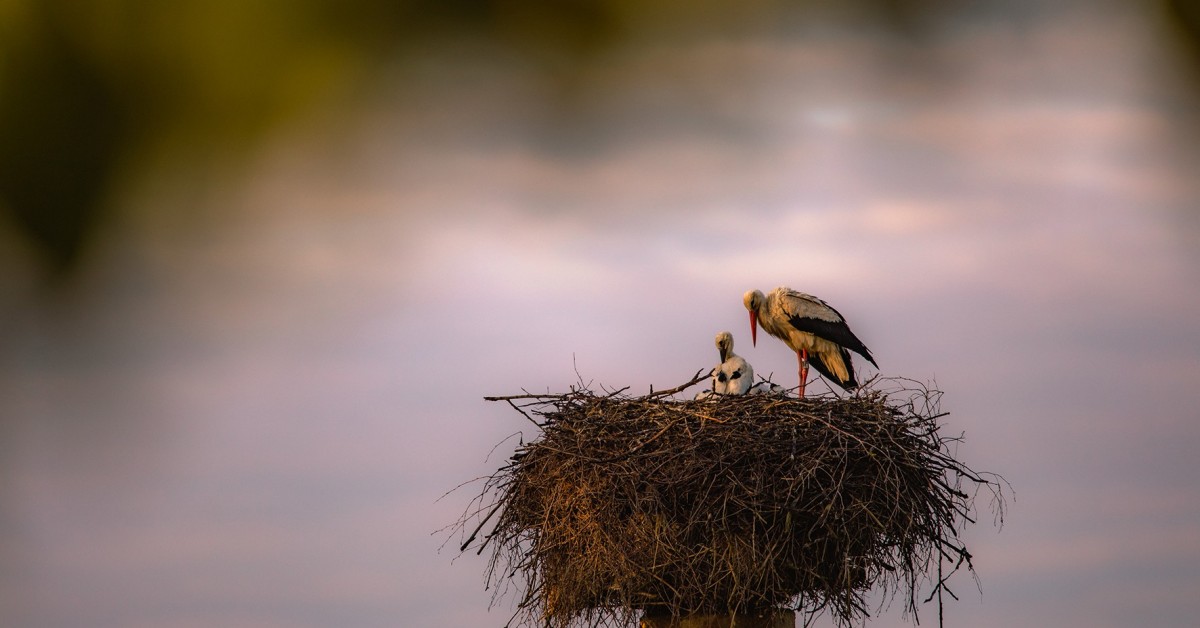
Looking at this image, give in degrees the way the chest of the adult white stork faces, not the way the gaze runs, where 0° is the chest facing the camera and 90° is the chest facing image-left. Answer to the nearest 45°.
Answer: approximately 90°

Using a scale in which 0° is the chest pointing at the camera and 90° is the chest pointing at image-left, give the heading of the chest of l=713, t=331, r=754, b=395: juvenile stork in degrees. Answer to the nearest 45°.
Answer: approximately 45°

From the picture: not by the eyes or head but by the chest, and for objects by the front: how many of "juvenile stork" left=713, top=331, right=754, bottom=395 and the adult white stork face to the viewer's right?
0
